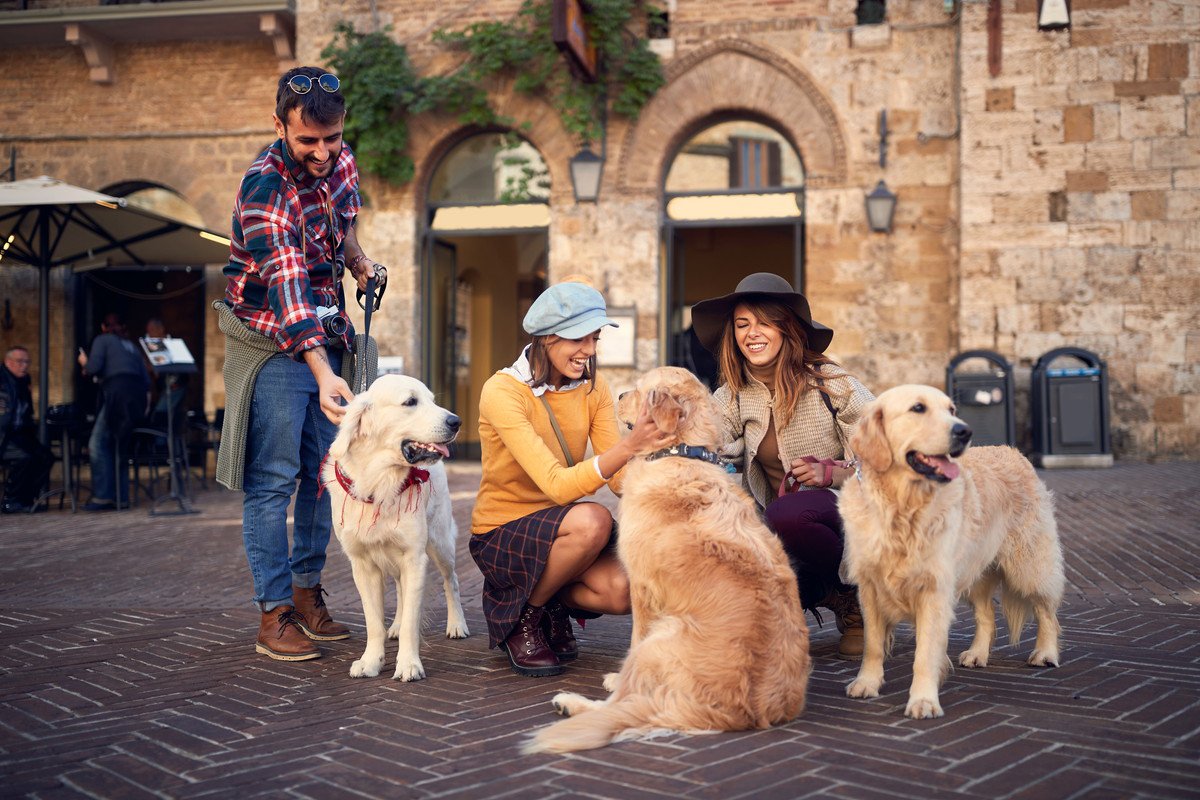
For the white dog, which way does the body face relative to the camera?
toward the camera

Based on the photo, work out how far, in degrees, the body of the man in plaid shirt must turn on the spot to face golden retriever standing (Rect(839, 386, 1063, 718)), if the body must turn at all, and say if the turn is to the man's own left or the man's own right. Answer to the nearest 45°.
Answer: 0° — they already face it

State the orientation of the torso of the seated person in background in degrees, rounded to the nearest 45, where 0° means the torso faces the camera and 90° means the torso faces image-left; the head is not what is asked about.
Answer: approximately 315°

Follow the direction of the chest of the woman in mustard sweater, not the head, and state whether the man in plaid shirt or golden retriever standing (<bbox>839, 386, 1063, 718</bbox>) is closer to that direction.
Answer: the golden retriever standing

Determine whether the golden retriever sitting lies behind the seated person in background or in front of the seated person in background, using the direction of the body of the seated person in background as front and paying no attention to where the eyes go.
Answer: in front

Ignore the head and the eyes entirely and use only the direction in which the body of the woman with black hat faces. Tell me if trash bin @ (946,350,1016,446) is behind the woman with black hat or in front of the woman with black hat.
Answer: behind

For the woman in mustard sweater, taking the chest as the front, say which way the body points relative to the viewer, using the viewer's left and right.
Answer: facing the viewer and to the right of the viewer

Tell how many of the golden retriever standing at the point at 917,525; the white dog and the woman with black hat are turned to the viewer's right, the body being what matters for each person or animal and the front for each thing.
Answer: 0

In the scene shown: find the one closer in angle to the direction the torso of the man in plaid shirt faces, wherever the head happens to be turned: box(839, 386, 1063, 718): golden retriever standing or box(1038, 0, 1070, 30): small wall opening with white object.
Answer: the golden retriever standing

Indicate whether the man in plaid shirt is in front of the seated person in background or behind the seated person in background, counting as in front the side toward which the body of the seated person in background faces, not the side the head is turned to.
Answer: in front
